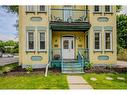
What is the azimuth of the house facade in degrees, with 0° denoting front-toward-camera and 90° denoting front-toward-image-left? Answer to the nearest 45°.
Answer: approximately 0°

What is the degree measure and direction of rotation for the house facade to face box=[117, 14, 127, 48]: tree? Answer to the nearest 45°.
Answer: approximately 135° to its left
